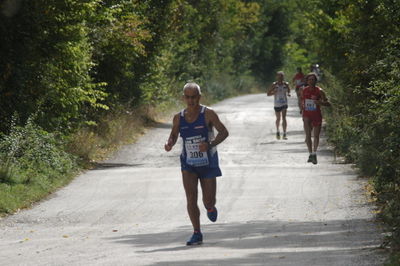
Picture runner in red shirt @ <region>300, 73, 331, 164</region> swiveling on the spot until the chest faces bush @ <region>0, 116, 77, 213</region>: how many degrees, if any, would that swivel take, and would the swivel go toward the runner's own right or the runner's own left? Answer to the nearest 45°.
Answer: approximately 45° to the runner's own right

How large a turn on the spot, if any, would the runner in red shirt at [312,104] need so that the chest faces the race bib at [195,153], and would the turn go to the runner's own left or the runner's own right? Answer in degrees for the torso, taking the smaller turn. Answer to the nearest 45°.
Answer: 0° — they already face it

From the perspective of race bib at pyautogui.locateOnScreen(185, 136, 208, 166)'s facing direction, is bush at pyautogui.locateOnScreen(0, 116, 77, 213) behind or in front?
behind

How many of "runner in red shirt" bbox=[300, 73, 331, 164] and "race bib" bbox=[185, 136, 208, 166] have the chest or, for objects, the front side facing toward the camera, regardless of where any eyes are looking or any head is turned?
2

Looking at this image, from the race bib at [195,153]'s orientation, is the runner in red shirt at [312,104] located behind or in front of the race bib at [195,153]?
behind
